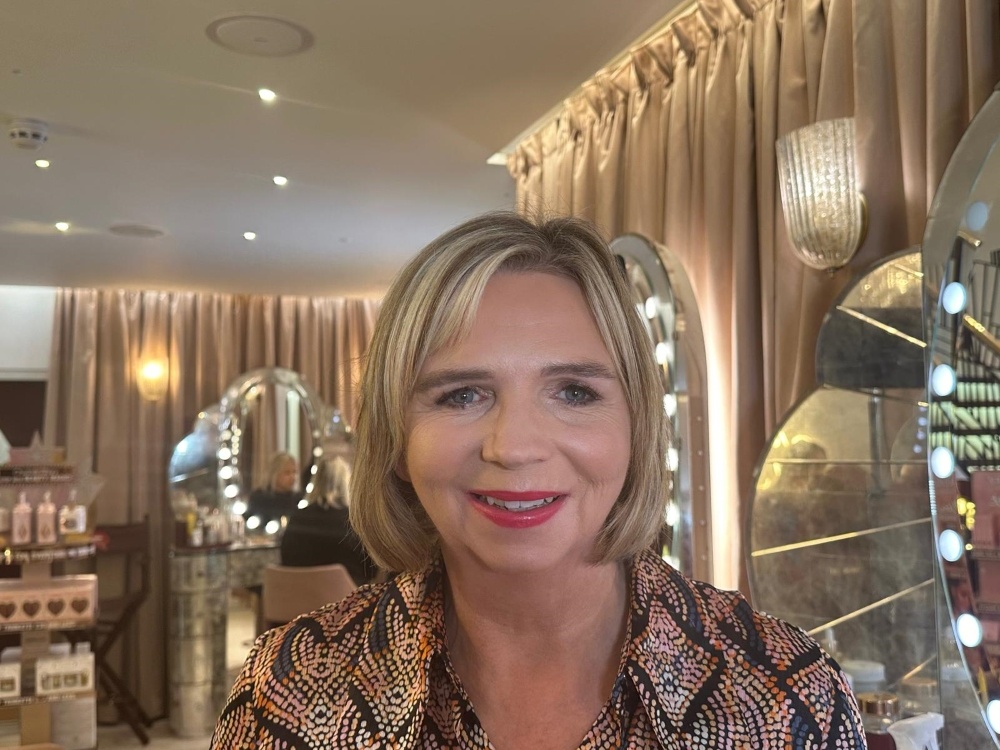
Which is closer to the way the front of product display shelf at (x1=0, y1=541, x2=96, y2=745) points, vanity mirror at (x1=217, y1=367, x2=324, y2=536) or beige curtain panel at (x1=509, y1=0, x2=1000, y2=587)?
the beige curtain panel

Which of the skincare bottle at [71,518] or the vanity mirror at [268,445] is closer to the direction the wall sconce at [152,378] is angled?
the skincare bottle

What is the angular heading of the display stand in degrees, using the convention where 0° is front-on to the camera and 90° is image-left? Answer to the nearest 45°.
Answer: approximately 0°

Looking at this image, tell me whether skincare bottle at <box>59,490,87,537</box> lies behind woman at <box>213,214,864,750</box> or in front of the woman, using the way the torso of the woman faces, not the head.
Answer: behind

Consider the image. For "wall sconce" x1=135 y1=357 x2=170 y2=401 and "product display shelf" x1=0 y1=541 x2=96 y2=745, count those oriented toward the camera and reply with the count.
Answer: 2
